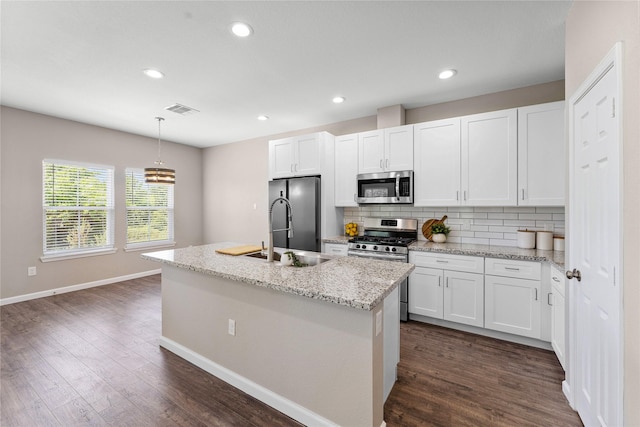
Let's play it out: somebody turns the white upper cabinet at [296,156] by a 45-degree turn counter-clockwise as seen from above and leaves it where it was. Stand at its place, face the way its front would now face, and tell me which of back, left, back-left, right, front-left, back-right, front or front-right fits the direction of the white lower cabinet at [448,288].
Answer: front-left

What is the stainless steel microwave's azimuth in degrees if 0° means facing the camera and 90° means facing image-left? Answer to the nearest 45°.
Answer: approximately 0°

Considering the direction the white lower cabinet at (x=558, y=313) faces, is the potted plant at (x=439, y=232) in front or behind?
in front

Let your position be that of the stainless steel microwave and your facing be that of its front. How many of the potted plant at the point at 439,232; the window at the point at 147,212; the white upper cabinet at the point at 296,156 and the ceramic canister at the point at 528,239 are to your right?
2

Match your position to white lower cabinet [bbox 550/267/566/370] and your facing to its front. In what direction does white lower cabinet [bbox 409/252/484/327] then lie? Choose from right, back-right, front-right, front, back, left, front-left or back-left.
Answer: front

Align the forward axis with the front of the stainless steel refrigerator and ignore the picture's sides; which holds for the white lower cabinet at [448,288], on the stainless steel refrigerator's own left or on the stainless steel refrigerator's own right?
on the stainless steel refrigerator's own left

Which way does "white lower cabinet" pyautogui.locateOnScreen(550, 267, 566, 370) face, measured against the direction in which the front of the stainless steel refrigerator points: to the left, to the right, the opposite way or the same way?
to the right

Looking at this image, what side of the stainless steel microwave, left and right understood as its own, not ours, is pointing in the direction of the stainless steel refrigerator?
right

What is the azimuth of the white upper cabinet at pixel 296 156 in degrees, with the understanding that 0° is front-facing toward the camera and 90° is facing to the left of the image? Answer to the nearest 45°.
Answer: approximately 45°

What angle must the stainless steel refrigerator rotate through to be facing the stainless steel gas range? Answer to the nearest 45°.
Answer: approximately 90° to its left

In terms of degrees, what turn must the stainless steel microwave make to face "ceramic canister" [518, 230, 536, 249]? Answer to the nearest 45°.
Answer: approximately 90° to its left

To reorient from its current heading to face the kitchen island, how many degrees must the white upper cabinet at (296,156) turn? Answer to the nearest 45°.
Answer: approximately 45° to its left

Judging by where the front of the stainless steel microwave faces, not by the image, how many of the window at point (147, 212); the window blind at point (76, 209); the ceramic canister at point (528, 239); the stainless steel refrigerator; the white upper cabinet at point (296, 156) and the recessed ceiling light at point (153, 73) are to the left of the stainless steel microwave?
1

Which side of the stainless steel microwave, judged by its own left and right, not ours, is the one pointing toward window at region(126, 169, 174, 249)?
right

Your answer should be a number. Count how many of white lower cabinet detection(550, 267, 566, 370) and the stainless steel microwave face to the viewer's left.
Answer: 1

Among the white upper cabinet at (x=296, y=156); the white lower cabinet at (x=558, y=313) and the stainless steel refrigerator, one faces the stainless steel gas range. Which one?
the white lower cabinet

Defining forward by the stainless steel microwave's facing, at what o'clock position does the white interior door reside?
The white interior door is roughly at 11 o'clock from the stainless steel microwave.

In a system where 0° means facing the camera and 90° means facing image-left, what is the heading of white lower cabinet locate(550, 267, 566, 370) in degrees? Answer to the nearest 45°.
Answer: approximately 90°
